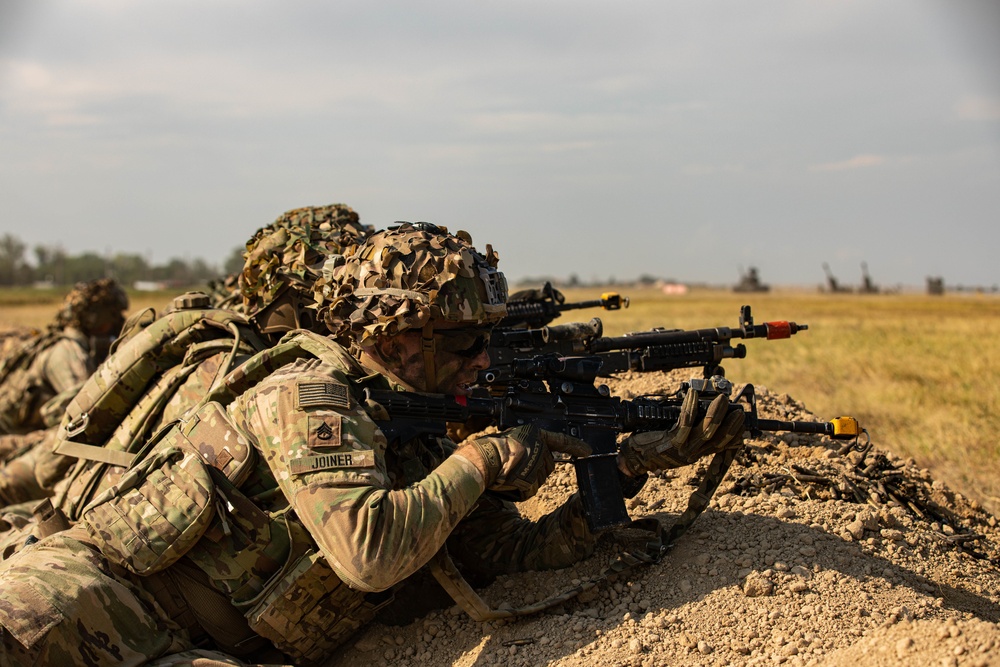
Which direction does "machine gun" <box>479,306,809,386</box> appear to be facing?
to the viewer's right
